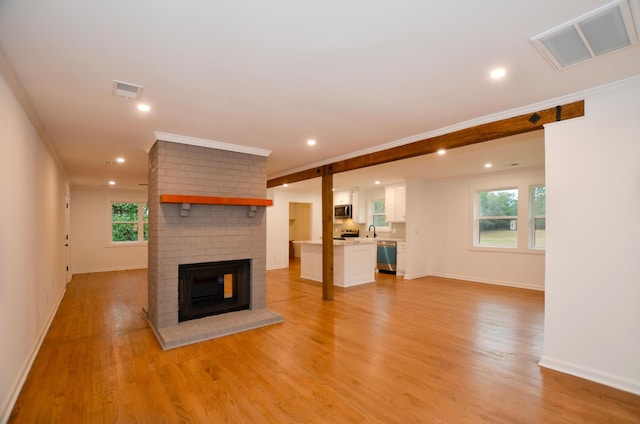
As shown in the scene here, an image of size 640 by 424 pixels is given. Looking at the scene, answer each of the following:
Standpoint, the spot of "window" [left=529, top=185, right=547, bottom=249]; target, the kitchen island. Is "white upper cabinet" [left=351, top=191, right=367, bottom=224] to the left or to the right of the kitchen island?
right

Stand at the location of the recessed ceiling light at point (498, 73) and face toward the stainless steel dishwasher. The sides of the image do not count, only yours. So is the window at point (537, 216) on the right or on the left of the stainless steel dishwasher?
right

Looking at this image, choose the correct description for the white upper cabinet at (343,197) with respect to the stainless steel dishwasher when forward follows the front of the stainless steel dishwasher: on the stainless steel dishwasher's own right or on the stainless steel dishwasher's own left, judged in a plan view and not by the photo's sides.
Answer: on the stainless steel dishwasher's own right

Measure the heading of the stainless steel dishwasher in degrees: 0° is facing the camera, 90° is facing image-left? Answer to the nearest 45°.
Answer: approximately 45°

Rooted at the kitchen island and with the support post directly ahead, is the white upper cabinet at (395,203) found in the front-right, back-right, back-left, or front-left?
back-left

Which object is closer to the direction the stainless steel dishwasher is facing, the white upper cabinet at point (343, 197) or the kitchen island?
the kitchen island

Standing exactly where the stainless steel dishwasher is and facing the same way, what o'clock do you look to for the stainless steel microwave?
The stainless steel microwave is roughly at 3 o'clock from the stainless steel dishwasher.

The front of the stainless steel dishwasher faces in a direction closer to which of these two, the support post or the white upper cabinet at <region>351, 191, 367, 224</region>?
the support post

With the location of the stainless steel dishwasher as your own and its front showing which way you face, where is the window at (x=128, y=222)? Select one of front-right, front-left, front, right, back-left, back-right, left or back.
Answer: front-right

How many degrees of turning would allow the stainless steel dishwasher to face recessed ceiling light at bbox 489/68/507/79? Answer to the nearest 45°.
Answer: approximately 45° to its left

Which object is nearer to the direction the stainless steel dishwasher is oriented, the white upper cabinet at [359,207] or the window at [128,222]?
the window
